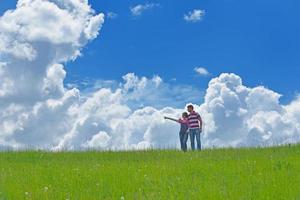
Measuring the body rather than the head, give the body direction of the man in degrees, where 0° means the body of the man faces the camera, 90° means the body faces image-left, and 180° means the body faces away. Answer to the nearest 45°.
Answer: approximately 45°
